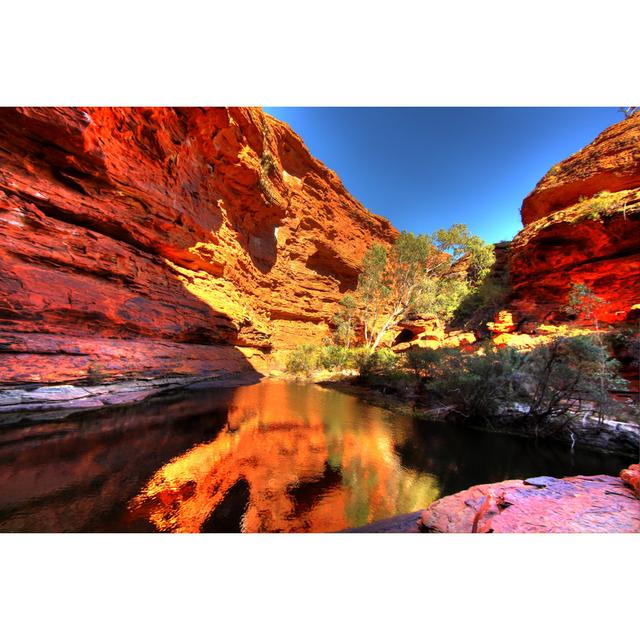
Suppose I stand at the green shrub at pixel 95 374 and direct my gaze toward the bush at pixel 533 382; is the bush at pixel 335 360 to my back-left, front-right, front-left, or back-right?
front-left
